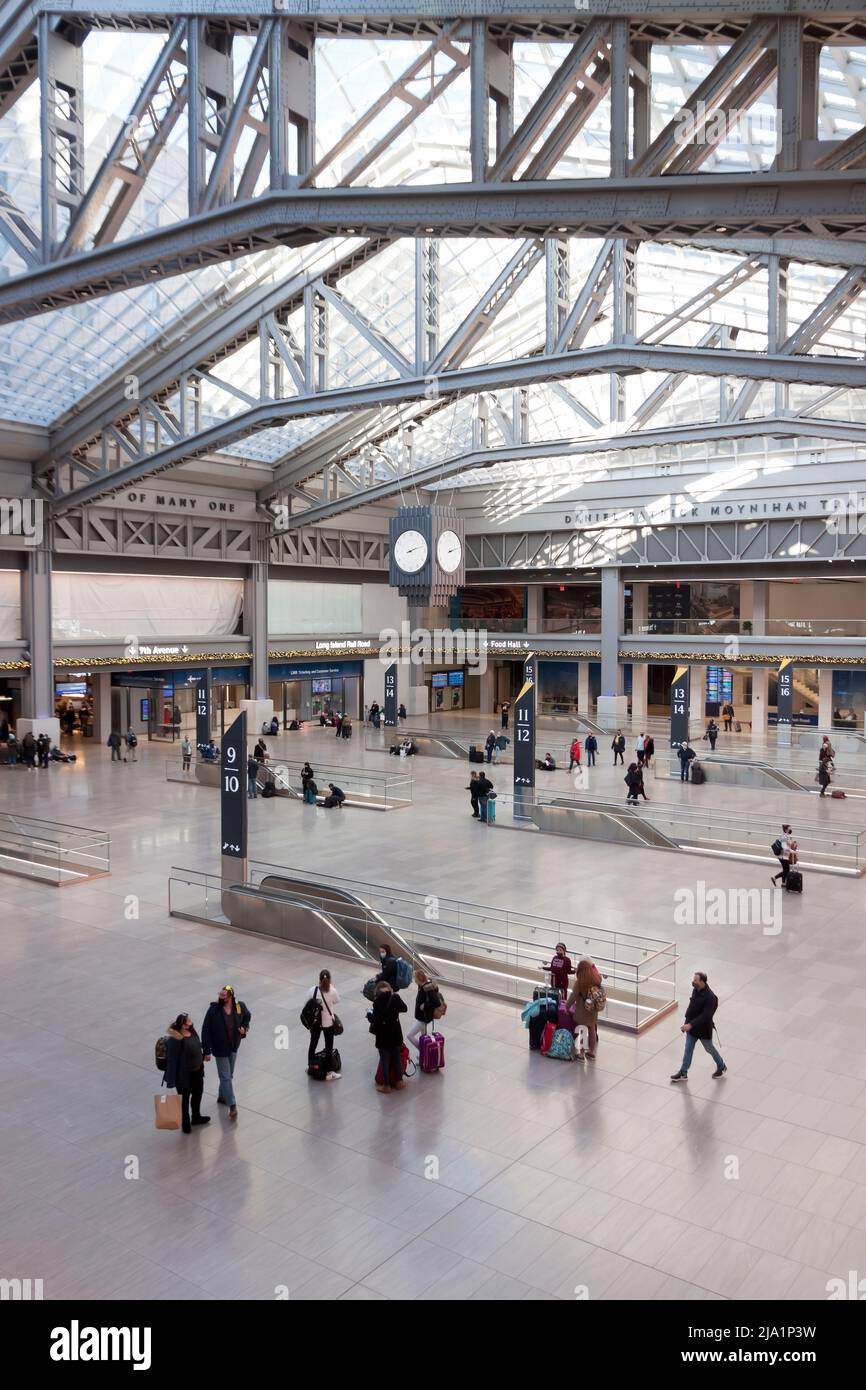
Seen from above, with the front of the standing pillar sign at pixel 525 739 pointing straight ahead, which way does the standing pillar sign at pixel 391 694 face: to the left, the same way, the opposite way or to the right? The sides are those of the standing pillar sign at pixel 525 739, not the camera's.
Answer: the same way

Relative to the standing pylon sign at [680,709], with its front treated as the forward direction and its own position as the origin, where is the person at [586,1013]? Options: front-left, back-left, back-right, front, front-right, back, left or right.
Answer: front

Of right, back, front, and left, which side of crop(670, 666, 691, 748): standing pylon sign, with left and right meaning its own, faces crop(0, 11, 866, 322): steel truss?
front

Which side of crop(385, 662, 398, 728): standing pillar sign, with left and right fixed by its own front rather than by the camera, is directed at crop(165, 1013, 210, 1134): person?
front

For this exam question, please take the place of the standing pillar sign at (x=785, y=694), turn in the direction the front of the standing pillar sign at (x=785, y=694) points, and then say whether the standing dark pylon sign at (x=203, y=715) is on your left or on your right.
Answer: on your right

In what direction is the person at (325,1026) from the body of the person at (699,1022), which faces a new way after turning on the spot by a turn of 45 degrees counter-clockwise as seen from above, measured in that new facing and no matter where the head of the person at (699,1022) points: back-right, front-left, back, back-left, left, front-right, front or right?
front-right

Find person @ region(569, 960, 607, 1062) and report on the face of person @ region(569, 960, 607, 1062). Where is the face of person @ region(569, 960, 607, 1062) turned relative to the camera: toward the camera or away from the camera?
away from the camera

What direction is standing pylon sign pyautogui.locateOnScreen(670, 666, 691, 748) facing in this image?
toward the camera

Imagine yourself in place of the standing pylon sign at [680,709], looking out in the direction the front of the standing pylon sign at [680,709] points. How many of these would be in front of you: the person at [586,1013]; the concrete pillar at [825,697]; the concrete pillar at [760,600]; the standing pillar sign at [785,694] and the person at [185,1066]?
2

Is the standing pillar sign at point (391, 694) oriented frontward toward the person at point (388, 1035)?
yes

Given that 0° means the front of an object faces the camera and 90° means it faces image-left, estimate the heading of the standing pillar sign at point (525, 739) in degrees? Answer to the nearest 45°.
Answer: approximately 0°

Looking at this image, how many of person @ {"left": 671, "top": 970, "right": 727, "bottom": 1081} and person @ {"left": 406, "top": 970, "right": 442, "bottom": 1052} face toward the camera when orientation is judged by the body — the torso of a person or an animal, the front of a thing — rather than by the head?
0
